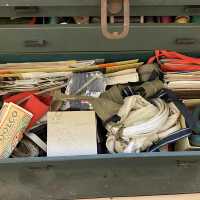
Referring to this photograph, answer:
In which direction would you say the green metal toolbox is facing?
toward the camera
